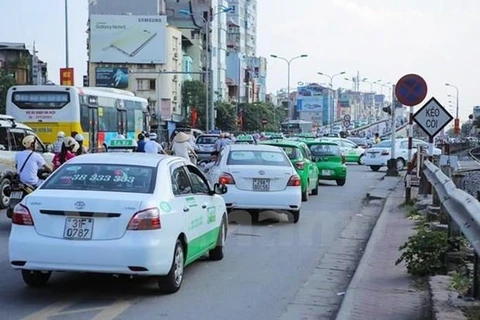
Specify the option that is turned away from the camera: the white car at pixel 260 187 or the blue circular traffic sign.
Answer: the white car

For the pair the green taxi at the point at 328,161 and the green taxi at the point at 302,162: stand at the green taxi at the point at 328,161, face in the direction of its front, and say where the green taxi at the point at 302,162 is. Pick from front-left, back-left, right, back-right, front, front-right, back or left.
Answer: back

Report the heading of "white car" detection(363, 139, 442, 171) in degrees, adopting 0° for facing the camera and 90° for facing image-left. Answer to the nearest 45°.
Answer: approximately 225°

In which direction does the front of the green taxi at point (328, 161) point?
away from the camera

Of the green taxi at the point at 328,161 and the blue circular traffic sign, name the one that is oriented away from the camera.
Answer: the green taxi

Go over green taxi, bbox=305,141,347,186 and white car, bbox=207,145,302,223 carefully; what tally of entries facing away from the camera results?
2

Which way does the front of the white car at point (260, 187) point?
away from the camera

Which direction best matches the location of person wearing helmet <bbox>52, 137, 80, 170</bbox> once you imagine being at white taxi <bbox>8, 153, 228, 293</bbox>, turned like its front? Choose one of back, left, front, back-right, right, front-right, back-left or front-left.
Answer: front-left

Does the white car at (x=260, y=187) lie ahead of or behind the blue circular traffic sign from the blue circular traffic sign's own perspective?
ahead

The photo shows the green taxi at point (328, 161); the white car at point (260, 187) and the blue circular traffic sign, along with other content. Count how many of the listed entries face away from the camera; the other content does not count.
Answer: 2
